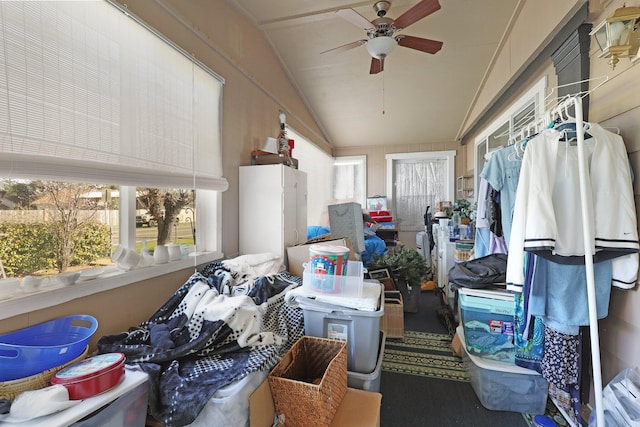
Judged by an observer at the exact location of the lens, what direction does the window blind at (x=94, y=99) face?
facing the viewer and to the right of the viewer

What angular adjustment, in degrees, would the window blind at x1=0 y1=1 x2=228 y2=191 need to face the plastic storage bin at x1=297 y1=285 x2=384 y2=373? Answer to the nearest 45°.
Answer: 0° — it already faces it

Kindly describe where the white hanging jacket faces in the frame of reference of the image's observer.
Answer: facing the viewer

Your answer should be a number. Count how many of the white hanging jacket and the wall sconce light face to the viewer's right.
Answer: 0

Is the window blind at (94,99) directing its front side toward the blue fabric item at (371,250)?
no

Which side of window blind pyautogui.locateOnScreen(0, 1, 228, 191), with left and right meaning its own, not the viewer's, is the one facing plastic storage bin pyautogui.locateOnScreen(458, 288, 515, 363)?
front

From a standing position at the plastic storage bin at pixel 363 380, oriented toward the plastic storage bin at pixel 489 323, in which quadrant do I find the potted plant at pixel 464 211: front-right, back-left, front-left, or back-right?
front-left

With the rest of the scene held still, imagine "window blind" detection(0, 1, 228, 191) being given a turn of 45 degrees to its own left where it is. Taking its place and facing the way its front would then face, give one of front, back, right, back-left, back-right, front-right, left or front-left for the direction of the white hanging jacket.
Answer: front-right

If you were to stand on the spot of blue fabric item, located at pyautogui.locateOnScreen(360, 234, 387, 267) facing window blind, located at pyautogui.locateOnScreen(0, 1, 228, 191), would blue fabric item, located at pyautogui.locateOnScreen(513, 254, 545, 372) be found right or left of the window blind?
left

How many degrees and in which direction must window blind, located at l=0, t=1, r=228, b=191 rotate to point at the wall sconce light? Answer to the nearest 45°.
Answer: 0° — it already faces it

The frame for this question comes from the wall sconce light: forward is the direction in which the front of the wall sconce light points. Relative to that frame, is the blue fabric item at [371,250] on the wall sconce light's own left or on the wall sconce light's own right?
on the wall sconce light's own right

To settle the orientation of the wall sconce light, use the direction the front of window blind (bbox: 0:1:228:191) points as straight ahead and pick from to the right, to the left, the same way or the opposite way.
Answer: the opposite way

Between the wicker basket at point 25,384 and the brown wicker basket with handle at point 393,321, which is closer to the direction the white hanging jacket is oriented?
the wicker basket at point 25,384

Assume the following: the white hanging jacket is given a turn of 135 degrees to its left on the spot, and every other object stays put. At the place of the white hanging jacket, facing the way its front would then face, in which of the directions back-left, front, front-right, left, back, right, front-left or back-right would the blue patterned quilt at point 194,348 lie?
back
